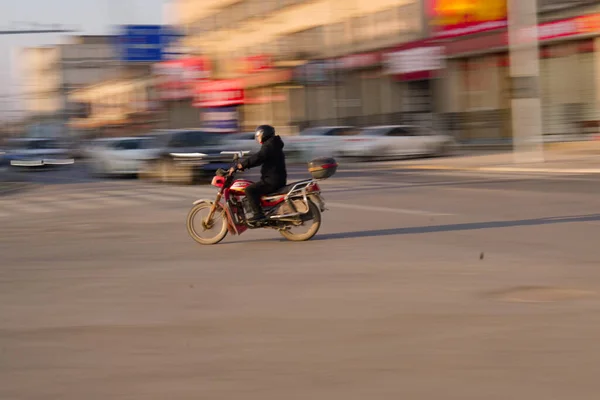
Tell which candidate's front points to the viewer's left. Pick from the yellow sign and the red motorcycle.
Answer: the red motorcycle

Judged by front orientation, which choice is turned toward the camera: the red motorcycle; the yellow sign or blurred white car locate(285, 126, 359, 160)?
the yellow sign

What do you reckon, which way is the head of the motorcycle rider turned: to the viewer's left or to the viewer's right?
to the viewer's left

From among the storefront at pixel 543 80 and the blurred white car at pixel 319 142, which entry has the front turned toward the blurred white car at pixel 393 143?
the storefront

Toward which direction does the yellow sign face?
toward the camera

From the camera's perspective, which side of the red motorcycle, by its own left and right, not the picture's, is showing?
left

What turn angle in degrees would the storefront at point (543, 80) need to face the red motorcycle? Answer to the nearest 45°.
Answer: approximately 45° to its left

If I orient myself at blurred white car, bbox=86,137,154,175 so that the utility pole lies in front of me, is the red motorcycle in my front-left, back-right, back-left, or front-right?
front-right

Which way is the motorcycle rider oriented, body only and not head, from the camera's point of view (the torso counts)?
to the viewer's left

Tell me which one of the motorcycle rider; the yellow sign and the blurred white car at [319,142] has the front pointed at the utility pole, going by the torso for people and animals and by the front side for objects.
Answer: the yellow sign

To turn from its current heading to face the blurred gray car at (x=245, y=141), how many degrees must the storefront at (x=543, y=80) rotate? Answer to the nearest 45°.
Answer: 0° — it already faces it

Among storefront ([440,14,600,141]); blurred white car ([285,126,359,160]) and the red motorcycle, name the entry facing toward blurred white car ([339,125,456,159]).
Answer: the storefront

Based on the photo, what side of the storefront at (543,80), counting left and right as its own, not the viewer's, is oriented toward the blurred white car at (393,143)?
front

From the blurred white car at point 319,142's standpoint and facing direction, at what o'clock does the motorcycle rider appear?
The motorcycle rider is roughly at 9 o'clock from the blurred white car.

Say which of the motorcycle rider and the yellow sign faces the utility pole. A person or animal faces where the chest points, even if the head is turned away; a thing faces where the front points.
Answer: the yellow sign
